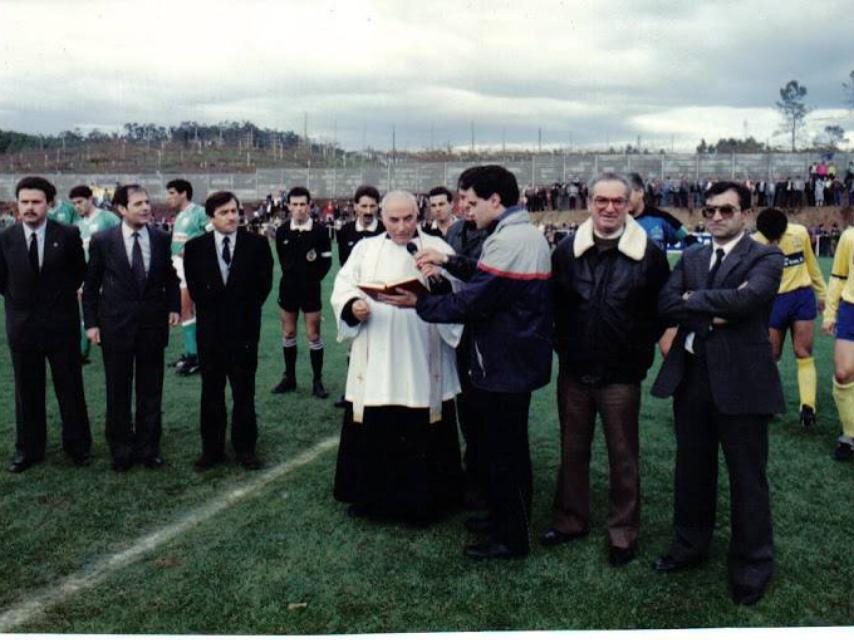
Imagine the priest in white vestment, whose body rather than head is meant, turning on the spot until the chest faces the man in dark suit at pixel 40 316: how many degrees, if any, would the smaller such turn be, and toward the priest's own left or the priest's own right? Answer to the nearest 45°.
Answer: approximately 135° to the priest's own right

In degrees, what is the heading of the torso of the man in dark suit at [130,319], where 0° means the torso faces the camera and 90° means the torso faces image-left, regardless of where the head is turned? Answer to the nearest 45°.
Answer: approximately 0°

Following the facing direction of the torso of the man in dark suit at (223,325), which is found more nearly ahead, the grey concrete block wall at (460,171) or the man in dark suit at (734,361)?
the man in dark suit

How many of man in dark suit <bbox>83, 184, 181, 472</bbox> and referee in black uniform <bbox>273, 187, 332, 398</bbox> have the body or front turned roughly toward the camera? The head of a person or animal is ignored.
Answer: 2

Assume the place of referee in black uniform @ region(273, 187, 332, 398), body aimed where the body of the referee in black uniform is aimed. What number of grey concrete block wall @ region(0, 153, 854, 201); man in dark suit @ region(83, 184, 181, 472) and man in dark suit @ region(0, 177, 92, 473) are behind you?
1

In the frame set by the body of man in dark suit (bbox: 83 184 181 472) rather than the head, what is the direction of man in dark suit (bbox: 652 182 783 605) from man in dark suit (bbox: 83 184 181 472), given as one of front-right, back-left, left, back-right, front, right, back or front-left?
front-left

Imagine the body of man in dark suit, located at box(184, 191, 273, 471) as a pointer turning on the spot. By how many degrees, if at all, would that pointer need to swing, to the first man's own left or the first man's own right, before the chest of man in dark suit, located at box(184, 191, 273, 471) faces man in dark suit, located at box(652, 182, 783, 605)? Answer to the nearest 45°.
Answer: approximately 45° to the first man's own left

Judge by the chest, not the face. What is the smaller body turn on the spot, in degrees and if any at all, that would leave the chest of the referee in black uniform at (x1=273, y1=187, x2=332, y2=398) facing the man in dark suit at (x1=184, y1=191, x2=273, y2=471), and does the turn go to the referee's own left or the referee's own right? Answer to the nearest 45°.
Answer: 0° — they already face them

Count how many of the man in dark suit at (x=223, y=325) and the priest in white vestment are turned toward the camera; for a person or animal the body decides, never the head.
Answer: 2
